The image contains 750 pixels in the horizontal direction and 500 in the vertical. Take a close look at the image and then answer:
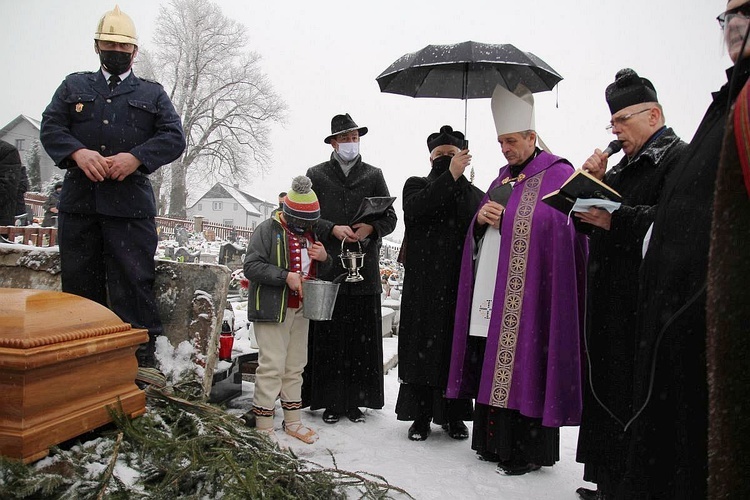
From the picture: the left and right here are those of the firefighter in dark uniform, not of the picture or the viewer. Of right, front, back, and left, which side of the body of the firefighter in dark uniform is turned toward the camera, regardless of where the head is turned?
front

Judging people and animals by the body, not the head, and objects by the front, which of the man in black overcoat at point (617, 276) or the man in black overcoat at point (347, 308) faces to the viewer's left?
the man in black overcoat at point (617, 276)

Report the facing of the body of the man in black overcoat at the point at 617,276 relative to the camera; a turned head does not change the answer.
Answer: to the viewer's left

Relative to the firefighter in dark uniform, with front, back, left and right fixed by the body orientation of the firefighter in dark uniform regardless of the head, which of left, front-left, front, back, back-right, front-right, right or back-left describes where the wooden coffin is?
front

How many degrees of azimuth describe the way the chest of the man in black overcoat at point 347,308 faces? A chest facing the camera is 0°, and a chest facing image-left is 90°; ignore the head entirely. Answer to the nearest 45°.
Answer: approximately 0°

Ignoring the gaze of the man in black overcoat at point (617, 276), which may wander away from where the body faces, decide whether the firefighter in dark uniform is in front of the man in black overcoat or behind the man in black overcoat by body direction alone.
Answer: in front

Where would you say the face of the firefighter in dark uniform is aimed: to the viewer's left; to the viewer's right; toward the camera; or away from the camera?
toward the camera

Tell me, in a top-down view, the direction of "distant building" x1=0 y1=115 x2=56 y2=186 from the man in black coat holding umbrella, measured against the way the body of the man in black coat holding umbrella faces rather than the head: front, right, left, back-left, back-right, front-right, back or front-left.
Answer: back-right

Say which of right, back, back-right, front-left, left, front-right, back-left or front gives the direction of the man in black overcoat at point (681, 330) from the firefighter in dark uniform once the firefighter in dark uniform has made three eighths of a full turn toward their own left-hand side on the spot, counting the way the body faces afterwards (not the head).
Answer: right

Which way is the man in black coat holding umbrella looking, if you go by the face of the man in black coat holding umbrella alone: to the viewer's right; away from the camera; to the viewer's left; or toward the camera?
toward the camera

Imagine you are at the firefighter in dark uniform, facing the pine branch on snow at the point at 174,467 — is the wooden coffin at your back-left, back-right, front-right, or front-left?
front-right

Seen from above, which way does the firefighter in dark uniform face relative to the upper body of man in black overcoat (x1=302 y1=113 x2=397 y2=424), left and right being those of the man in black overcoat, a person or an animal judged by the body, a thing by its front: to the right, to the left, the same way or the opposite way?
the same way

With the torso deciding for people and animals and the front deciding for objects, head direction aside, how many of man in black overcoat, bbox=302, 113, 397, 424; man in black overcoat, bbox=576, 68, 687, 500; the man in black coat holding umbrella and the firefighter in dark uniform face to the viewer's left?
1

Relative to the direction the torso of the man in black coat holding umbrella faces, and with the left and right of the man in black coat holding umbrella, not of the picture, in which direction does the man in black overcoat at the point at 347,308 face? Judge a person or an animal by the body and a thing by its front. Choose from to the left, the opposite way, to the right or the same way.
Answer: the same way

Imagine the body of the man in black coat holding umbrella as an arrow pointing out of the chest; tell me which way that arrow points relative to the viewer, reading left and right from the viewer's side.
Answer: facing the viewer
